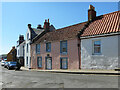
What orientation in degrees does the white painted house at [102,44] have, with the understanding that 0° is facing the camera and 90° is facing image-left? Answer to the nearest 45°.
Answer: approximately 45°
